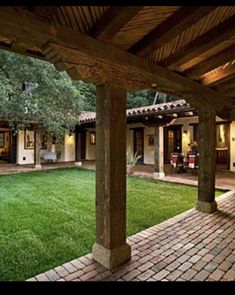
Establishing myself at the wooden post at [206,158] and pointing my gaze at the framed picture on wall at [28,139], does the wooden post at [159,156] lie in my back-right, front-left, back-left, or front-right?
front-right

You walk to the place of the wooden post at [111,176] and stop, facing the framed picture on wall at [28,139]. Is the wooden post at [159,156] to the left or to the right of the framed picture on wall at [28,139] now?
right

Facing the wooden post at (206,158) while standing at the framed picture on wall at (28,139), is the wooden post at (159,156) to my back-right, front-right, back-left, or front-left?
front-left

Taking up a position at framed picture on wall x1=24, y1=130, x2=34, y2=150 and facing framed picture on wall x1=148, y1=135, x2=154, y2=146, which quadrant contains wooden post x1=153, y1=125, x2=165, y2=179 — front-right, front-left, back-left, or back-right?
front-right

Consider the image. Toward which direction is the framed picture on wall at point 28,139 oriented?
toward the camera

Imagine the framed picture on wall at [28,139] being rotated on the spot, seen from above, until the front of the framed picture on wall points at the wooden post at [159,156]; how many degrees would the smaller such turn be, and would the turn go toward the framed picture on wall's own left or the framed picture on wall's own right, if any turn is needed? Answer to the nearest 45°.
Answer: approximately 45° to the framed picture on wall's own left

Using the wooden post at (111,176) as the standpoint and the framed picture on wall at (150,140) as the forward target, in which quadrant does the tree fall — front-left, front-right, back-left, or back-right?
front-left

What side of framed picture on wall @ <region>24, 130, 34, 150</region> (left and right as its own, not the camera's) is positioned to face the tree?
front

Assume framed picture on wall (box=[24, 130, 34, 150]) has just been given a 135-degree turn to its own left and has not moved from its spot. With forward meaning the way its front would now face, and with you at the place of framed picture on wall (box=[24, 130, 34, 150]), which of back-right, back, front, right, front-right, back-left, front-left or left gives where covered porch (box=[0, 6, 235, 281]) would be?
back-right

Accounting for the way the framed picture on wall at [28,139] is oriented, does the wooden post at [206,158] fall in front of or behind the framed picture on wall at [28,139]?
in front

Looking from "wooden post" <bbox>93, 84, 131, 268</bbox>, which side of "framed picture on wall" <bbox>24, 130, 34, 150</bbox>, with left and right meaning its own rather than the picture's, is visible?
front

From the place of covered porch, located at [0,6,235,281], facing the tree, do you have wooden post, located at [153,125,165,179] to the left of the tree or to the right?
right

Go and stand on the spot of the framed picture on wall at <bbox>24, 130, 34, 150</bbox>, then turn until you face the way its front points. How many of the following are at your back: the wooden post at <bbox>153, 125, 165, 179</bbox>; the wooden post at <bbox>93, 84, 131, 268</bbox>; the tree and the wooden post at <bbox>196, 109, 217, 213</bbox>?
0

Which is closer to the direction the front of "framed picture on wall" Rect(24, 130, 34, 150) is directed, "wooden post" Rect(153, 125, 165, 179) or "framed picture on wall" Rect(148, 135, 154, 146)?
the wooden post

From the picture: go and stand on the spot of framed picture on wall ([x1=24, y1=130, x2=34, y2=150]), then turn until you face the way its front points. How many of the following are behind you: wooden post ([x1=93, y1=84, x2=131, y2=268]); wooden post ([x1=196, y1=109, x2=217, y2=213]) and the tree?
0

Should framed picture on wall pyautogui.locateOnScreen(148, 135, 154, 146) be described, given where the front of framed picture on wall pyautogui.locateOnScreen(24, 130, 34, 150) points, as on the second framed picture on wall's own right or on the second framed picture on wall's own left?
on the second framed picture on wall's own left
